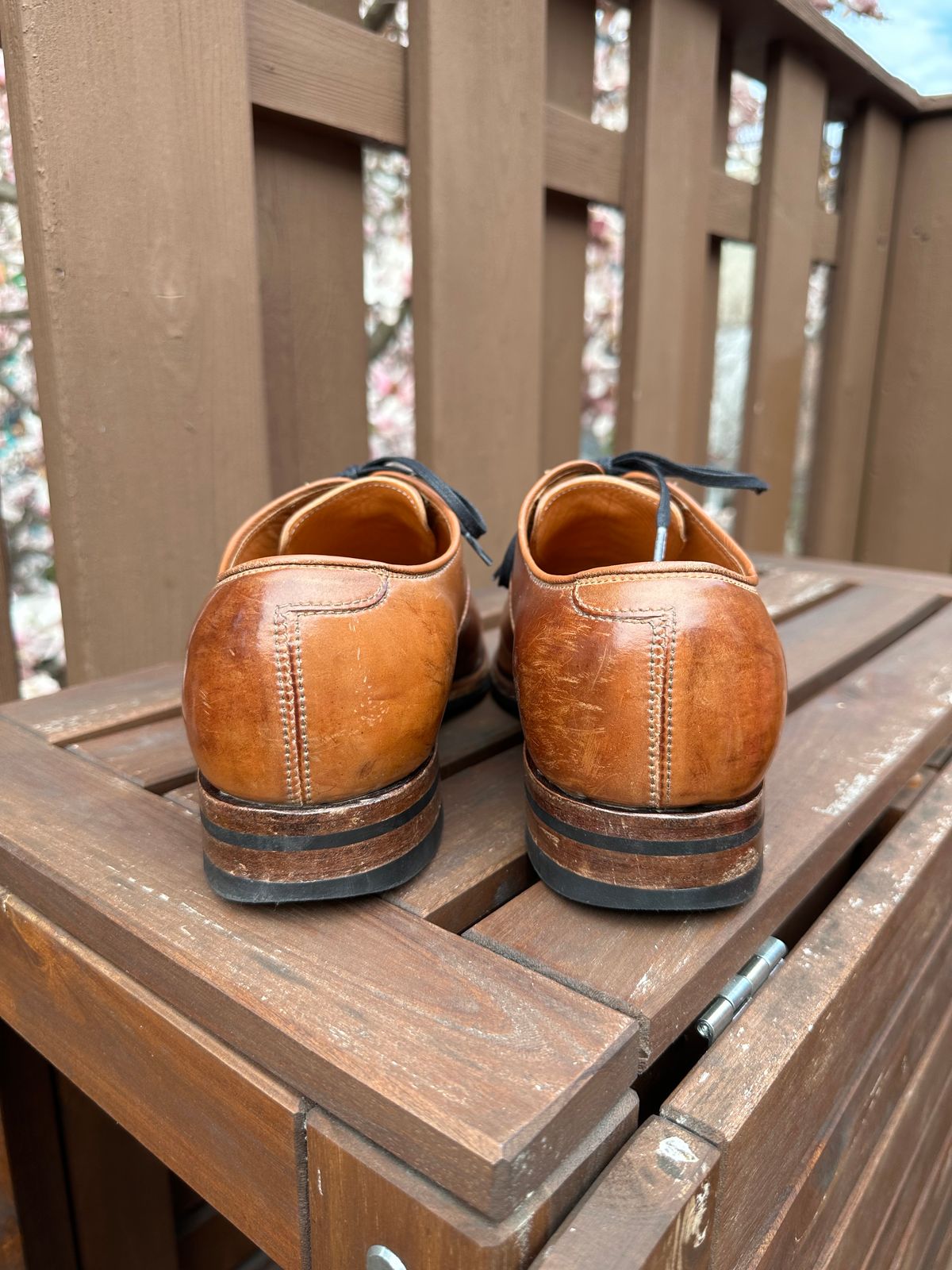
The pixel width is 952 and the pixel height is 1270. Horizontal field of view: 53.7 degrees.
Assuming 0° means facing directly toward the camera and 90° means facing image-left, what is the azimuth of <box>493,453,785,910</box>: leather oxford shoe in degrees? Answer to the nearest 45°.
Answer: approximately 180°

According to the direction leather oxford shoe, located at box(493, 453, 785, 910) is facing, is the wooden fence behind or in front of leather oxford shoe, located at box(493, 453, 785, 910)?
in front
